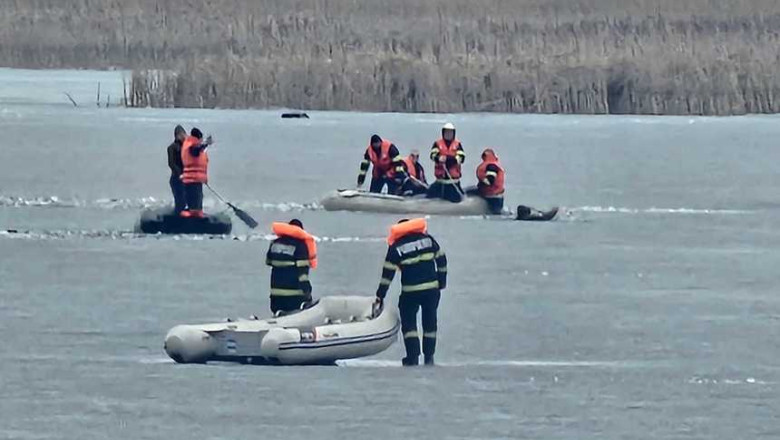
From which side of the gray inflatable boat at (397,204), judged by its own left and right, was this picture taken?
left

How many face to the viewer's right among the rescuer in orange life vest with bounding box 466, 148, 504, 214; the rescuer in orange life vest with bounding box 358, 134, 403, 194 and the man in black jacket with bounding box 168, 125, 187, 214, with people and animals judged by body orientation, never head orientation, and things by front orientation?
1

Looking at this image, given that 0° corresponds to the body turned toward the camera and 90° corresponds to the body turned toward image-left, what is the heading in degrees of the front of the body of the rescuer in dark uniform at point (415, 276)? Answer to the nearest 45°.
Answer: approximately 180°

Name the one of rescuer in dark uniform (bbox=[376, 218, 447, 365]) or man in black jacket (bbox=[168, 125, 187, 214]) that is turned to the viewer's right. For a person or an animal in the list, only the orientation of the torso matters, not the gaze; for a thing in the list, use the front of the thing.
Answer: the man in black jacket

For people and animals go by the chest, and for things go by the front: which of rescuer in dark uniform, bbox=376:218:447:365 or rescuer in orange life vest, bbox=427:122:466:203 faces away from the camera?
the rescuer in dark uniform

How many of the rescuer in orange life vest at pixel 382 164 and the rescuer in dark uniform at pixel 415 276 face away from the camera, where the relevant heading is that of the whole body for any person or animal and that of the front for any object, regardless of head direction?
1

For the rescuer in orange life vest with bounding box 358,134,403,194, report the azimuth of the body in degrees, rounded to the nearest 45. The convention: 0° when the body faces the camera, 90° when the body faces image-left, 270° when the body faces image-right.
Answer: approximately 45°

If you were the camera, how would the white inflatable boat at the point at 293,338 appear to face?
facing away from the viewer and to the right of the viewer

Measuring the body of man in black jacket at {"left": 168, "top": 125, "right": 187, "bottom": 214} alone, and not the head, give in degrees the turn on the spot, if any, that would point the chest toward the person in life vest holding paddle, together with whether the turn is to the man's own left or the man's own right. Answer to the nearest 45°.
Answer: approximately 45° to the man's own right

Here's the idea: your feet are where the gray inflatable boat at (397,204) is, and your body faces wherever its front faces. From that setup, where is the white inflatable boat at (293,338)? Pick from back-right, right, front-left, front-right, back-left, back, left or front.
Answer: left

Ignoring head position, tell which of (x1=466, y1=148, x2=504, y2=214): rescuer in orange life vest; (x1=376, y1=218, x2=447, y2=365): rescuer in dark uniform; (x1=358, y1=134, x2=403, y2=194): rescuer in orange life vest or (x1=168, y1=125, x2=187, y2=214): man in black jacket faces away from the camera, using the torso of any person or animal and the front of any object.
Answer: the rescuer in dark uniform

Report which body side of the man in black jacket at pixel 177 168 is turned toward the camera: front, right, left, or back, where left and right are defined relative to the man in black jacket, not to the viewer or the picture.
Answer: right

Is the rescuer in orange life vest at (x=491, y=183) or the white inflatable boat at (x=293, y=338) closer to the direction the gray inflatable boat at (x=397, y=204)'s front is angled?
the white inflatable boat
